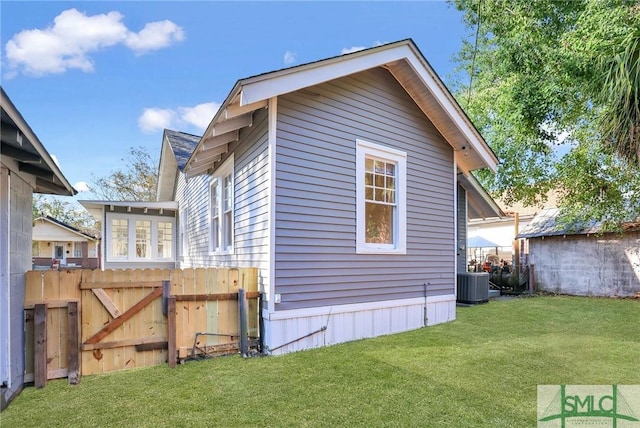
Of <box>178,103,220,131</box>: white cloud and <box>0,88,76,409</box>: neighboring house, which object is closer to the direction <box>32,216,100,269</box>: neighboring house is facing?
the neighboring house

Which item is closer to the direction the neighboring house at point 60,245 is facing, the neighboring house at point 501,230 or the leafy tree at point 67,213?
the neighboring house

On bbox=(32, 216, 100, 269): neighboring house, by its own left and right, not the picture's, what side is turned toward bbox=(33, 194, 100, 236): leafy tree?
back

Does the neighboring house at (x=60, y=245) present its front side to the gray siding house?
yes

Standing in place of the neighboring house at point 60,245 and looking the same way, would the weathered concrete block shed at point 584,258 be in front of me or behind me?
in front

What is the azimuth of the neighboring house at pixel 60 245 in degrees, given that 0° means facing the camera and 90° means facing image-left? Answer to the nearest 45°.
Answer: approximately 0°
